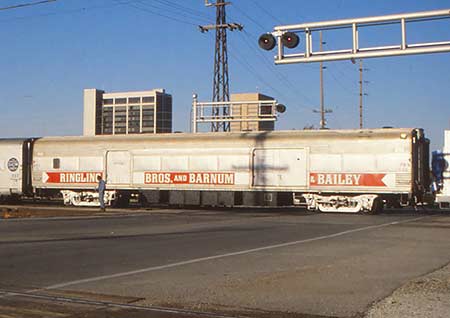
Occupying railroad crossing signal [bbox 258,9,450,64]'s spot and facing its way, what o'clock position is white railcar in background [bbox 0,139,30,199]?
The white railcar in background is roughly at 4 o'clock from the railroad crossing signal.

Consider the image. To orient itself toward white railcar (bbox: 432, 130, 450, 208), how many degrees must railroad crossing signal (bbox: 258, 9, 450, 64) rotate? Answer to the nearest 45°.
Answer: approximately 135° to its left

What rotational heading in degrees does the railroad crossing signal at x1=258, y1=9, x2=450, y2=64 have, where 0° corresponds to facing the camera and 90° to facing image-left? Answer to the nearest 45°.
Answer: approximately 0°
